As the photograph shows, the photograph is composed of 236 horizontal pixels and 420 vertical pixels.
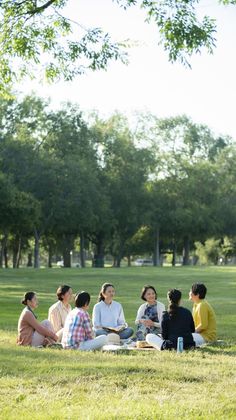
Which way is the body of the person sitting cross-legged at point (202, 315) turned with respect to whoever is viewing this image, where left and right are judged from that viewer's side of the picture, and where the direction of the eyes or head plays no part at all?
facing to the left of the viewer

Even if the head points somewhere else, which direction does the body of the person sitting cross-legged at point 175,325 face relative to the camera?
away from the camera

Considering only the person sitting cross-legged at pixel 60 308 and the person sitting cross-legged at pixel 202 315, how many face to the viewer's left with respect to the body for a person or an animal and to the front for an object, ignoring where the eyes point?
1

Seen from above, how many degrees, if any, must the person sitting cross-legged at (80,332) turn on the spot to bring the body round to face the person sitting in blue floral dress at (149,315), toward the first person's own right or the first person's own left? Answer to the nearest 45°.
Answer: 0° — they already face them

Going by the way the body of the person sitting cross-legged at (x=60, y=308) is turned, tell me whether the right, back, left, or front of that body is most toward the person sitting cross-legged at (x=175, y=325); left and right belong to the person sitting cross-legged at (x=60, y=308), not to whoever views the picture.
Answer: front

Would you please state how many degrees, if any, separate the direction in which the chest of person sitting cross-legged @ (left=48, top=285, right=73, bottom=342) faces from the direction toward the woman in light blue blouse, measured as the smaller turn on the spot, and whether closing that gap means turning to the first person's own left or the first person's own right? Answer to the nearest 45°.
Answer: approximately 45° to the first person's own left

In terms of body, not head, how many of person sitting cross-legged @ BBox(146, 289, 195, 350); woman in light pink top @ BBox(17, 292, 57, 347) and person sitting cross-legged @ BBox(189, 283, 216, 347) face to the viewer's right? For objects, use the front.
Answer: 1

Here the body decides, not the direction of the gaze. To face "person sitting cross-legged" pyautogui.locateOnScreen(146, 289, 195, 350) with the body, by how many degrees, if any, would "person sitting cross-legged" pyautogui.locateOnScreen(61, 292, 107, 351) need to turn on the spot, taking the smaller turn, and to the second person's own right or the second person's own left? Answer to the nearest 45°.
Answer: approximately 45° to the second person's own right

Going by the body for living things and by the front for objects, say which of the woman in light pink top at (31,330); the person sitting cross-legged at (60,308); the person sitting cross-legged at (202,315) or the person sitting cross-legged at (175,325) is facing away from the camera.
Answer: the person sitting cross-legged at (175,325)

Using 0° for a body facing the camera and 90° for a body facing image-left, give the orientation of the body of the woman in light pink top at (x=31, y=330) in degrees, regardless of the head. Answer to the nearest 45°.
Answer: approximately 270°

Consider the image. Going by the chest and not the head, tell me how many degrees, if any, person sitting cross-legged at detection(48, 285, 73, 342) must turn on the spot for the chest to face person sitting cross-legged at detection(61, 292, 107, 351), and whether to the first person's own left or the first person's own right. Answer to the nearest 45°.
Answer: approximately 45° to the first person's own right

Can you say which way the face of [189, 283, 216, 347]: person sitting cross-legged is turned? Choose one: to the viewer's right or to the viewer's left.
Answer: to the viewer's left

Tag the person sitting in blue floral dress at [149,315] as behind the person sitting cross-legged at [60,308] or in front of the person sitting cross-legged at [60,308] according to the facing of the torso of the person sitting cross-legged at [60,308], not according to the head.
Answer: in front

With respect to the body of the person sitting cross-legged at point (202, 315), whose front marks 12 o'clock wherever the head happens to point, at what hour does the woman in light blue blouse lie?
The woman in light blue blouse is roughly at 12 o'clock from the person sitting cross-legged.

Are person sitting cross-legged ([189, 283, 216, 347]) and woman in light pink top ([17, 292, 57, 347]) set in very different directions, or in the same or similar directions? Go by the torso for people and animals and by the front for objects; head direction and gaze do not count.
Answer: very different directions

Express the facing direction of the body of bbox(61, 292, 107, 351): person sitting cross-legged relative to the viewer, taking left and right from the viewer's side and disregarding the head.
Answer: facing away from the viewer and to the right of the viewer
